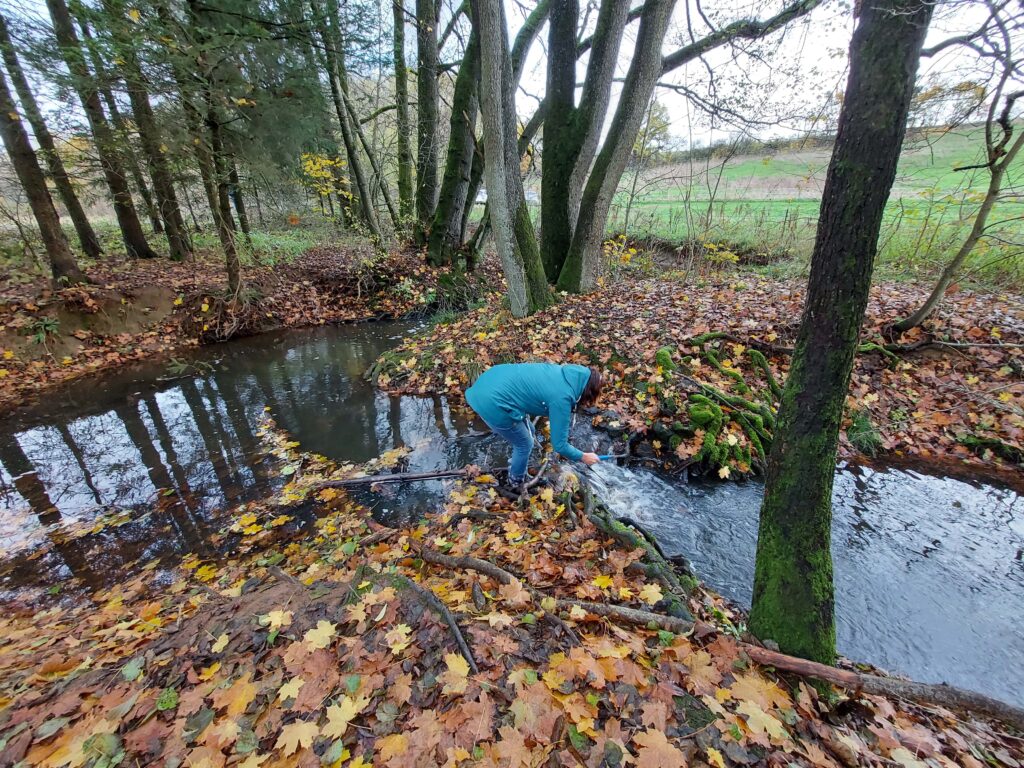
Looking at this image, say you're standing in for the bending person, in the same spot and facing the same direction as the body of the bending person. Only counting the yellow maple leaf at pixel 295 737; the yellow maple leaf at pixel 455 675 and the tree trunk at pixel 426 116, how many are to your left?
1

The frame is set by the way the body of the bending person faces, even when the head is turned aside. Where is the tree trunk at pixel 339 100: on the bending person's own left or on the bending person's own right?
on the bending person's own left

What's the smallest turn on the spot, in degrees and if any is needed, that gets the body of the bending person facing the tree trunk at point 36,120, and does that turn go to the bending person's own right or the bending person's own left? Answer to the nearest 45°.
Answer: approximately 135° to the bending person's own left

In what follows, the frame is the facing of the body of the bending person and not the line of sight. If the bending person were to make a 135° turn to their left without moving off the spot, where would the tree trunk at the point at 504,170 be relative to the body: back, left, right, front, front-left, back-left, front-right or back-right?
front-right

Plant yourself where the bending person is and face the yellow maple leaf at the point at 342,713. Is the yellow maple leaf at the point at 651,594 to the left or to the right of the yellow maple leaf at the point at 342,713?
left

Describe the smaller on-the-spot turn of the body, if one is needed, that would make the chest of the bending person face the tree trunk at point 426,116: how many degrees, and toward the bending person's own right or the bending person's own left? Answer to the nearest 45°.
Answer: approximately 90° to the bending person's own left

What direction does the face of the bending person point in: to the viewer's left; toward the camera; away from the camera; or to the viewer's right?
to the viewer's right

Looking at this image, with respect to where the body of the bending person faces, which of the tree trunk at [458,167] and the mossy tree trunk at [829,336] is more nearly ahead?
the mossy tree trunk

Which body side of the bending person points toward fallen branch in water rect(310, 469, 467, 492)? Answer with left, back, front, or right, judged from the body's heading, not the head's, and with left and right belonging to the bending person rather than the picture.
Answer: back

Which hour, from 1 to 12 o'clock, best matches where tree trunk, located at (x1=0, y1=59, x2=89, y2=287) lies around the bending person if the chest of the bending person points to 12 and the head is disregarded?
The tree trunk is roughly at 7 o'clock from the bending person.

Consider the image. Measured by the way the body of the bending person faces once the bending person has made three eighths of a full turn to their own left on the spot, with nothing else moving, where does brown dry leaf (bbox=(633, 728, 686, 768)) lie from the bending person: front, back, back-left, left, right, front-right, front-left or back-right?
back-left

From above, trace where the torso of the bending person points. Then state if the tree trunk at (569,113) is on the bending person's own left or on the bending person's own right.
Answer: on the bending person's own left

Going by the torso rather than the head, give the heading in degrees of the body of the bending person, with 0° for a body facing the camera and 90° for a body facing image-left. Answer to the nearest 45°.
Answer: approximately 270°

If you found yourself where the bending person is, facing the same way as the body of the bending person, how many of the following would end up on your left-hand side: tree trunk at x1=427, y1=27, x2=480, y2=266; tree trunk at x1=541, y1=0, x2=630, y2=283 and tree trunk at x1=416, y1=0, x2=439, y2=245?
3

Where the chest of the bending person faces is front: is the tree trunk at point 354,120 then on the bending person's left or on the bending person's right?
on the bending person's left

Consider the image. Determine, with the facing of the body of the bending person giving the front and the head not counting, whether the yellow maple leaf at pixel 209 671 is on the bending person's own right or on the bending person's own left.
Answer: on the bending person's own right
